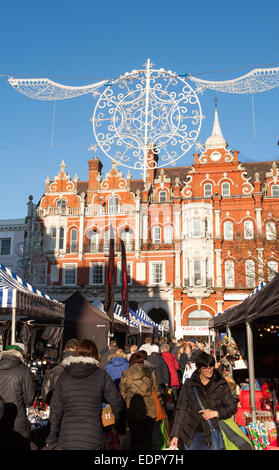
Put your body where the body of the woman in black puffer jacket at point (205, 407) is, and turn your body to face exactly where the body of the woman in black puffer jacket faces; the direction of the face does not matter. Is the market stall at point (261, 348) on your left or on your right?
on your left

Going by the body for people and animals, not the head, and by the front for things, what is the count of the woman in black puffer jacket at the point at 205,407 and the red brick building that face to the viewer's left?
0

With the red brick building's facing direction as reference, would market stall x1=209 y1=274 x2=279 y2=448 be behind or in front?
in front

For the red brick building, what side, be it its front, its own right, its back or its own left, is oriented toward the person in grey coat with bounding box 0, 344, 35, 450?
front

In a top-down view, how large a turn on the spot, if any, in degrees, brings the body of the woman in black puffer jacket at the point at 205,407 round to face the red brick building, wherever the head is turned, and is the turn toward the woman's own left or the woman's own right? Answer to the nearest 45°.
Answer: approximately 135° to the woman's own left

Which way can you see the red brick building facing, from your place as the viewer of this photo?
facing the viewer

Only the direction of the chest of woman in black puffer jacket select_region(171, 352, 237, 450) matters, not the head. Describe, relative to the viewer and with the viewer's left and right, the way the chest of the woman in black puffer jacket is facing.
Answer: facing the viewer and to the right of the viewer

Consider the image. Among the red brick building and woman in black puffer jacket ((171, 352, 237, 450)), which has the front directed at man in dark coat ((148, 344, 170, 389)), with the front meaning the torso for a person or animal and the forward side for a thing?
the red brick building

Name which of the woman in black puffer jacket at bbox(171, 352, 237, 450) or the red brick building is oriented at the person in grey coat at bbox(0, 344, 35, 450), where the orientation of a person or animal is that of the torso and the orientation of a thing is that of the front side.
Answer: the red brick building

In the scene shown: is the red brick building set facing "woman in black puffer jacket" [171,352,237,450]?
yes
